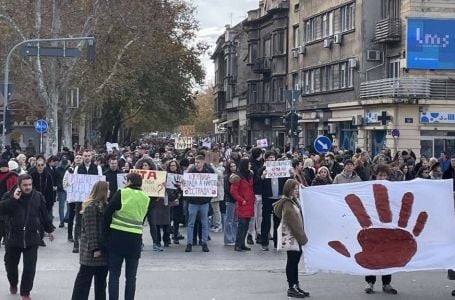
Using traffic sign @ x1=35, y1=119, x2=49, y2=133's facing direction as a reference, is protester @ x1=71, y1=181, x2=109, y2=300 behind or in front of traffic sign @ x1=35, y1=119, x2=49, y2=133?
in front

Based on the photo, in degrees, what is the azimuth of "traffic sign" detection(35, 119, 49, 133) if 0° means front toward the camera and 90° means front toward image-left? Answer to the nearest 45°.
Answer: approximately 0°

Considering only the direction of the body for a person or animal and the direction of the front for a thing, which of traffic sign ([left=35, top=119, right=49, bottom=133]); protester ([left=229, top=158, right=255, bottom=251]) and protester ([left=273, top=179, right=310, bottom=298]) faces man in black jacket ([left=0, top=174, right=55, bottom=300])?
the traffic sign

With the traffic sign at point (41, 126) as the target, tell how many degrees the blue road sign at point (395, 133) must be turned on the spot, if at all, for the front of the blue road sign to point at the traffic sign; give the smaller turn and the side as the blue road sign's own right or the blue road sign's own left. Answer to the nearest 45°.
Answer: approximately 90° to the blue road sign's own right

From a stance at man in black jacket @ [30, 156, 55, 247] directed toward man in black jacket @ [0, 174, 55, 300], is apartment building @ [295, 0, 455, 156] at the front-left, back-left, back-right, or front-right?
back-left

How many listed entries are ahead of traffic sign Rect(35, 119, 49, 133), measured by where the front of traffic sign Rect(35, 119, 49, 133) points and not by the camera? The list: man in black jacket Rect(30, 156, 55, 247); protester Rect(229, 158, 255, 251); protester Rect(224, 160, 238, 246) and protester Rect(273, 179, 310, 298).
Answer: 4

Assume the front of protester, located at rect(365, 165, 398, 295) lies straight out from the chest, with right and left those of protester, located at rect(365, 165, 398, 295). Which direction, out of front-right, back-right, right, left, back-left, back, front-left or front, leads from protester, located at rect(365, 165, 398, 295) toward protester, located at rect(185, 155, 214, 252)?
back-right
